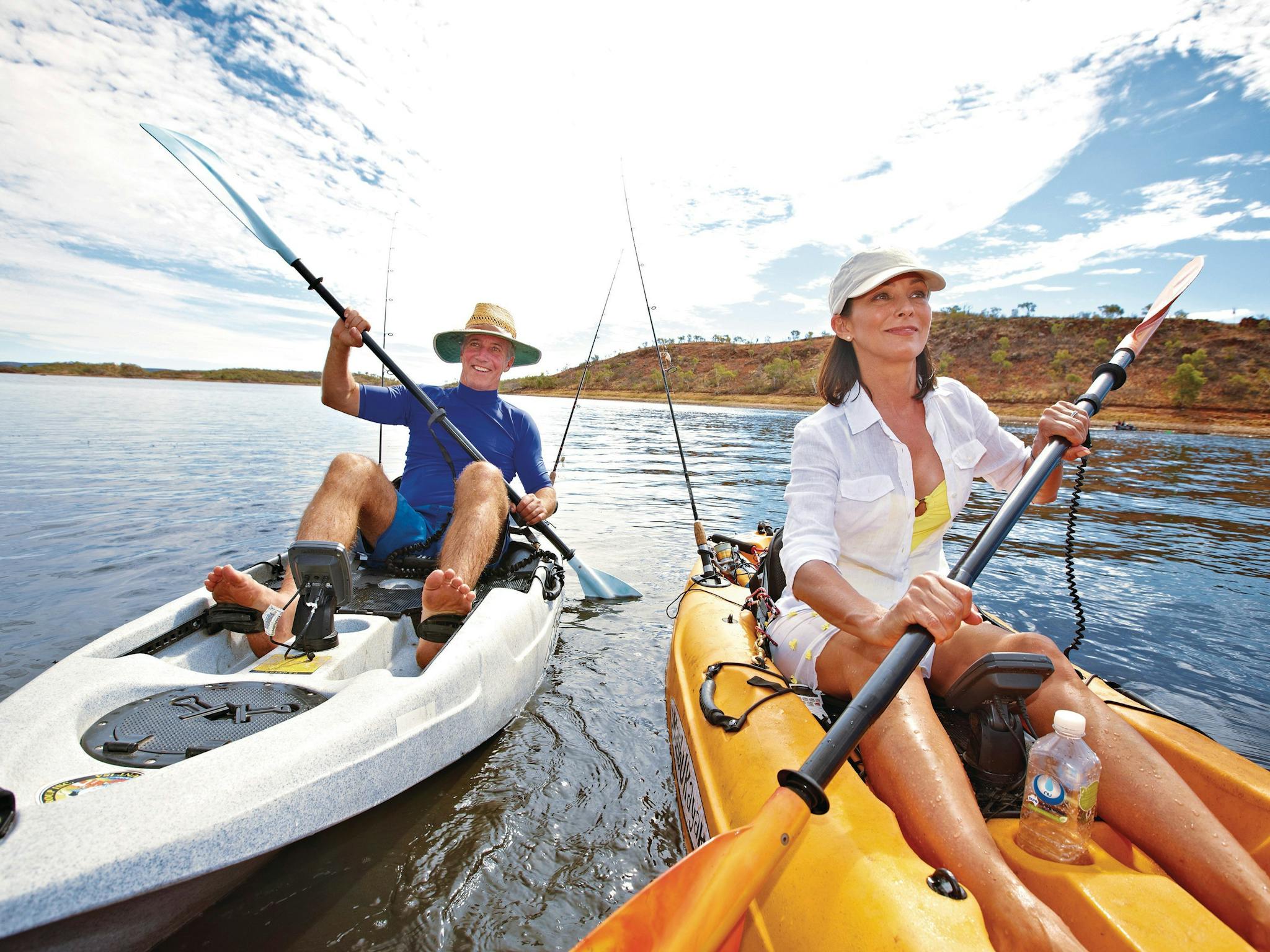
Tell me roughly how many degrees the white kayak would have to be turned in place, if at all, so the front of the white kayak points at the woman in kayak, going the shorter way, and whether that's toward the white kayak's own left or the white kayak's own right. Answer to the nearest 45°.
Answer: approximately 90° to the white kayak's own left

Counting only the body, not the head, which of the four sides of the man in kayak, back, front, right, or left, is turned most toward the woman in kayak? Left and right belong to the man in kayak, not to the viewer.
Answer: left

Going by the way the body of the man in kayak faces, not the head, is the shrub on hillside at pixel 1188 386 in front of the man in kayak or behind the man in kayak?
behind

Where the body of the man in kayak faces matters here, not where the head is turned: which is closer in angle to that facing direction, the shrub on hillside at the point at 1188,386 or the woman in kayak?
the woman in kayak

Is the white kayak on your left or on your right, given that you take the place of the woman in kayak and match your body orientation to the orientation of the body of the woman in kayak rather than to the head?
on your right

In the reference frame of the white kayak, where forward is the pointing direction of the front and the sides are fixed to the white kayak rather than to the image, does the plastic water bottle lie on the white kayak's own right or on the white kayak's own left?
on the white kayak's own left

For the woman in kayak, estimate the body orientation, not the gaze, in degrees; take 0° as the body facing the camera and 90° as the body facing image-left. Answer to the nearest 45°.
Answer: approximately 315°

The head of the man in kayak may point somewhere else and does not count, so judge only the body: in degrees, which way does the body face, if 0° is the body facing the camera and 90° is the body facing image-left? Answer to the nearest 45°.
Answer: approximately 45°

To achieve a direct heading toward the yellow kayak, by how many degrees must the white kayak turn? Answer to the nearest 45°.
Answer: approximately 90° to its left

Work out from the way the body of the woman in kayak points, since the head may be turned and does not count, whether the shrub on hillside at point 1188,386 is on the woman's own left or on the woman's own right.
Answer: on the woman's own left

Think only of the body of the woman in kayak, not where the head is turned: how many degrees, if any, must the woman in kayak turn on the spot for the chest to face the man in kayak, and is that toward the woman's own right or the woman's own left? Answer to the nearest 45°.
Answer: approximately 135° to the woman's own right
